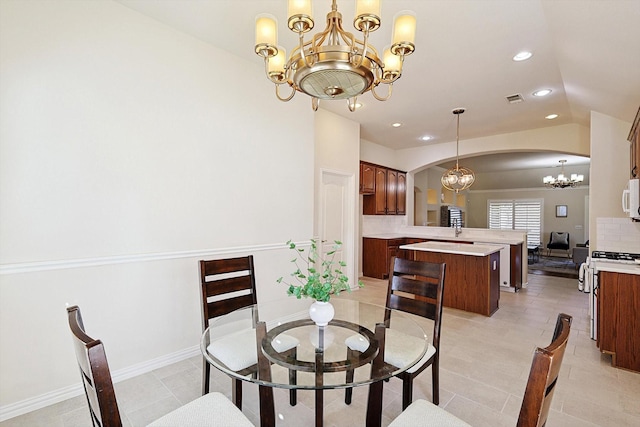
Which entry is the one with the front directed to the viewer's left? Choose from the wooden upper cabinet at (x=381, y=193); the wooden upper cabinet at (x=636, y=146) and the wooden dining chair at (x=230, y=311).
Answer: the wooden upper cabinet at (x=636, y=146)

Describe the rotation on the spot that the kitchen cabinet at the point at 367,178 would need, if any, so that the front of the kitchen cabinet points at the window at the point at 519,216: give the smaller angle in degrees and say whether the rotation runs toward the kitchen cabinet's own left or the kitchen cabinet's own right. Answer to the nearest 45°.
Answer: approximately 90° to the kitchen cabinet's own left

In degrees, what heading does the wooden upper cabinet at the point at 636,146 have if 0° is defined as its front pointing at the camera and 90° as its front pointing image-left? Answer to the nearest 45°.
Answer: approximately 90°

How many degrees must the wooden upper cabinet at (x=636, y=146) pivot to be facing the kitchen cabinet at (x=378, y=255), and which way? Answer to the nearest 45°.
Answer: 0° — it already faces it

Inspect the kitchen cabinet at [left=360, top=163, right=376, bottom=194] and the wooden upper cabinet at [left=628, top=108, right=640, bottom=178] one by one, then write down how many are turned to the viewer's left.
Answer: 1

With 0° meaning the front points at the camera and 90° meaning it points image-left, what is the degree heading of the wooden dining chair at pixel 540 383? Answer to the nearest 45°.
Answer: approximately 135°

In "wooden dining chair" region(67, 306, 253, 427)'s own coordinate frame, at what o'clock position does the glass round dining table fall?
The glass round dining table is roughly at 1 o'clock from the wooden dining chair.
